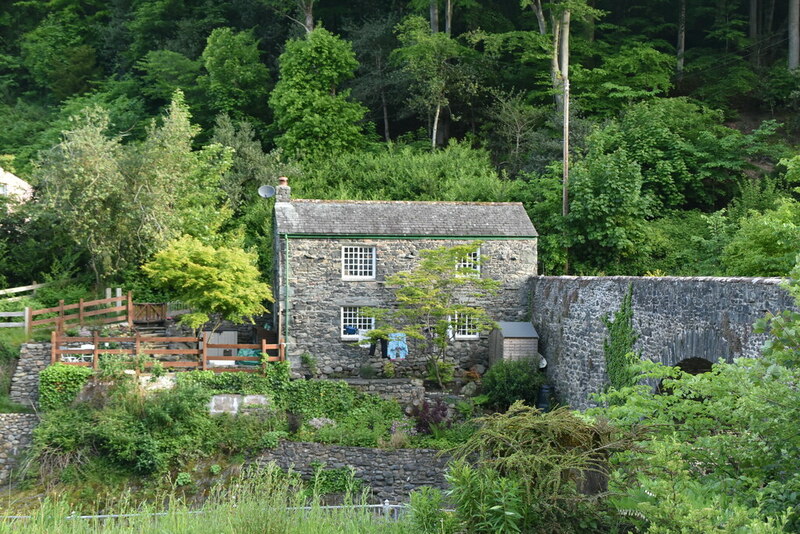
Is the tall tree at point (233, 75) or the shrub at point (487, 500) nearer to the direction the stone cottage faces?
the shrub

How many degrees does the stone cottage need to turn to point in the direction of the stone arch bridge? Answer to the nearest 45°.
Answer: approximately 45° to its left

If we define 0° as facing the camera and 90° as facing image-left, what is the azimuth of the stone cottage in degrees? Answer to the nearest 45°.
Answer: approximately 0°

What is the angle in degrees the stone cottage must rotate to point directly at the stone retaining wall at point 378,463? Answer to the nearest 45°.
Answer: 0° — it already faces it

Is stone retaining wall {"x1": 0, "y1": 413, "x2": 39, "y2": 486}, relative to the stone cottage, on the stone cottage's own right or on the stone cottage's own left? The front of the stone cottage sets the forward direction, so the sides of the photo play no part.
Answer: on the stone cottage's own right

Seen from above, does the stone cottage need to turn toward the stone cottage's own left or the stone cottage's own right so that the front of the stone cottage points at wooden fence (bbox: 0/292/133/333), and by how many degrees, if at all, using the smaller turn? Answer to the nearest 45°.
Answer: approximately 90° to the stone cottage's own right

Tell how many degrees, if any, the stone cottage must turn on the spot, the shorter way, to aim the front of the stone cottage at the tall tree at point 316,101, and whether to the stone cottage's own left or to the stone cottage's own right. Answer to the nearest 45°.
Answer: approximately 180°

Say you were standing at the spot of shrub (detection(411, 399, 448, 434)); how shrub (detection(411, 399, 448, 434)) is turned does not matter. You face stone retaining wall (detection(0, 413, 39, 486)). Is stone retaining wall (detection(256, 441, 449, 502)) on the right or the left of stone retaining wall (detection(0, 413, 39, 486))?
left

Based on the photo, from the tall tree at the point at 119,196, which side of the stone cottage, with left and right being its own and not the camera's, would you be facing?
right

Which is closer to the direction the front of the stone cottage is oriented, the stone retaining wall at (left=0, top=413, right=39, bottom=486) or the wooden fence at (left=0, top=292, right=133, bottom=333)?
the stone retaining wall

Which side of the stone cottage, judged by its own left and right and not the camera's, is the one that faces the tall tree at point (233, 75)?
back

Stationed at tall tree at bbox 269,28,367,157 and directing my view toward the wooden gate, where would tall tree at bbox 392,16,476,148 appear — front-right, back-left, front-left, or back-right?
back-left

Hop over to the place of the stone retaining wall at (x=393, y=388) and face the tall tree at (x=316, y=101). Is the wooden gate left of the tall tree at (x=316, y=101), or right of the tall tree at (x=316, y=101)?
left
